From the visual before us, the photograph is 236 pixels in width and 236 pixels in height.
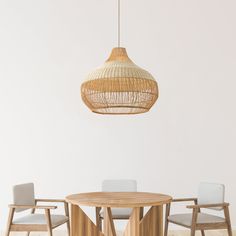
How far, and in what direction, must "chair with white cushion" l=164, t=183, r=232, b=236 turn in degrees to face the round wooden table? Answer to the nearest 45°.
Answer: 0° — it already faces it

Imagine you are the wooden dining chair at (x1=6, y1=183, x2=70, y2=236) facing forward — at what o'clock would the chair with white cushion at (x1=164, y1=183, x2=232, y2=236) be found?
The chair with white cushion is roughly at 11 o'clock from the wooden dining chair.

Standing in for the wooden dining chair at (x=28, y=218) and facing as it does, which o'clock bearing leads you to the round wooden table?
The round wooden table is roughly at 11 o'clock from the wooden dining chair.

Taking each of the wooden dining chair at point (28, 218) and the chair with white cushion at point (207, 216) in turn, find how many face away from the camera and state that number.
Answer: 0

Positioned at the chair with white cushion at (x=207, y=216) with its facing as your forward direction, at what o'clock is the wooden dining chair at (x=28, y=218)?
The wooden dining chair is roughly at 1 o'clock from the chair with white cushion.

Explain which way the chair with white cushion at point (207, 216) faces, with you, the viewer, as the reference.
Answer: facing the viewer and to the left of the viewer

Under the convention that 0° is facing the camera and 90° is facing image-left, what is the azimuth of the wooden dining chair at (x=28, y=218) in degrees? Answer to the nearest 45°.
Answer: approximately 315°
